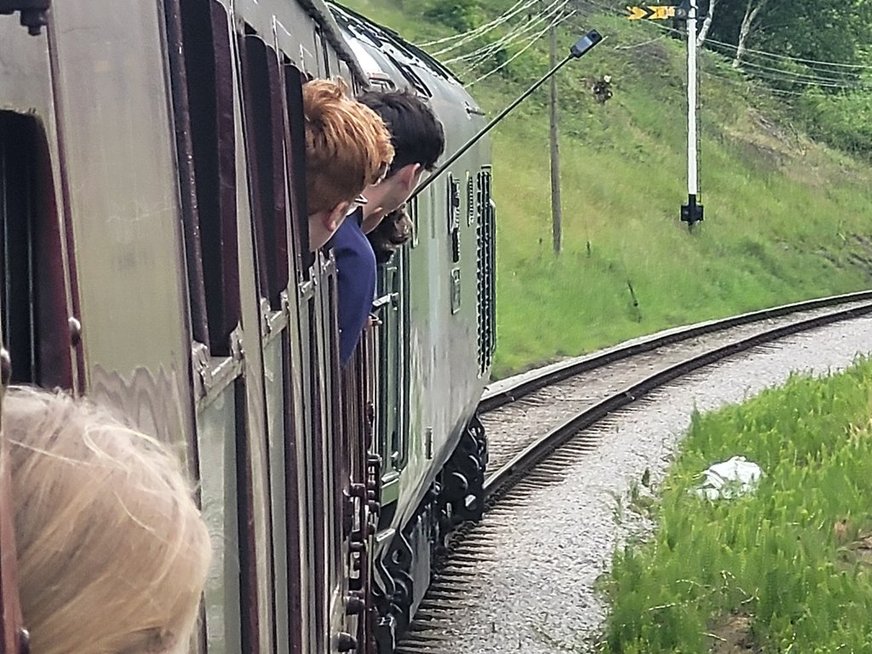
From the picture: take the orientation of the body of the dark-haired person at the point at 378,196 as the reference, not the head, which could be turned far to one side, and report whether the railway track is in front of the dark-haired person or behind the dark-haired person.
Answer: in front

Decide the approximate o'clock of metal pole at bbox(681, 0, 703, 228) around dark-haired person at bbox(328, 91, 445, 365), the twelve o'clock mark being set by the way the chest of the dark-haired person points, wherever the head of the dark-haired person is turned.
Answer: The metal pole is roughly at 11 o'clock from the dark-haired person.

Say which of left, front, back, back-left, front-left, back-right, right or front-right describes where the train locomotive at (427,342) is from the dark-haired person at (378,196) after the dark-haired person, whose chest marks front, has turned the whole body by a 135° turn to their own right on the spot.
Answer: back

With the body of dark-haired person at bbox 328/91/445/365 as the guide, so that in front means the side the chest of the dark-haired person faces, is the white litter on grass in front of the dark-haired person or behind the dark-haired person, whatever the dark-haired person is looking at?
in front

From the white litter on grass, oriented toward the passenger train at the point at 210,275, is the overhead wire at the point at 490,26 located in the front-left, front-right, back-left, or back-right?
back-right

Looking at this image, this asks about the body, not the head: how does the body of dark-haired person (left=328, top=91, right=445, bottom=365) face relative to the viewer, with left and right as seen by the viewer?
facing away from the viewer and to the right of the viewer

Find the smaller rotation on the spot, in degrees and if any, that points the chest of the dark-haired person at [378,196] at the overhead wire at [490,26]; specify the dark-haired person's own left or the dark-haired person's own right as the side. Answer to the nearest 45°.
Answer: approximately 45° to the dark-haired person's own left

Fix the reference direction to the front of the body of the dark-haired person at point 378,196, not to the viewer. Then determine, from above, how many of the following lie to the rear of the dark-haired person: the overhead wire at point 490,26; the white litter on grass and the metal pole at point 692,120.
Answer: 0

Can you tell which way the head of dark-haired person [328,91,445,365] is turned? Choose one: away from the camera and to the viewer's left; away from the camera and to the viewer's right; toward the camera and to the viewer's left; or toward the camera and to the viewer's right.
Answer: away from the camera and to the viewer's right
